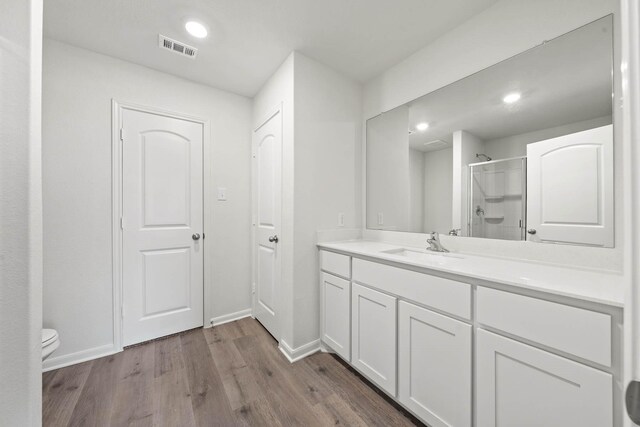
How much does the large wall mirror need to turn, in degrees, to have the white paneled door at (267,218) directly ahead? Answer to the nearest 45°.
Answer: approximately 45° to its right

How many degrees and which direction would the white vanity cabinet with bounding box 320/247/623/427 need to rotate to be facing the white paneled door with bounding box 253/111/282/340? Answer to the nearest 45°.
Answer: approximately 45° to its right

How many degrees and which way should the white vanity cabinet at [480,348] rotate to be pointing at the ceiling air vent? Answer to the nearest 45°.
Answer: approximately 45° to its right

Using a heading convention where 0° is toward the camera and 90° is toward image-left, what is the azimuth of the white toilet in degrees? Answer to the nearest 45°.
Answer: approximately 270°

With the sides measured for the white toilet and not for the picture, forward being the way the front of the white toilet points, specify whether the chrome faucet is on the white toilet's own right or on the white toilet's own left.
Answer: on the white toilet's own right

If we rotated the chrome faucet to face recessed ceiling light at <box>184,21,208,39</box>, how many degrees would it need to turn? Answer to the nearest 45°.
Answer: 0° — it already faces it
